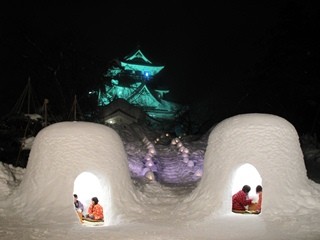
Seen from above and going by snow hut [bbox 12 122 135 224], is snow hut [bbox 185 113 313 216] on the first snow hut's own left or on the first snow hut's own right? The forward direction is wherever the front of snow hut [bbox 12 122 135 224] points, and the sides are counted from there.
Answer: on the first snow hut's own left

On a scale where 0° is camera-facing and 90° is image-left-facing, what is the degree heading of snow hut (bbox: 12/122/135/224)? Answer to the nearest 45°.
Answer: approximately 0°

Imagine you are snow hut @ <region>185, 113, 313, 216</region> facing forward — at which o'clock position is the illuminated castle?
The illuminated castle is roughly at 5 o'clock from the snow hut.

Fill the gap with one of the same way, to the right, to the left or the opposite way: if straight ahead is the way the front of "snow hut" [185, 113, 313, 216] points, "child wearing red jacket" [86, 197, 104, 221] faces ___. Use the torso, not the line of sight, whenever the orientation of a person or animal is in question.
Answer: to the right

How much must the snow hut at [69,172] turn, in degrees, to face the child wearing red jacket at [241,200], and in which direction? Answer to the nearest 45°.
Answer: approximately 90° to its left

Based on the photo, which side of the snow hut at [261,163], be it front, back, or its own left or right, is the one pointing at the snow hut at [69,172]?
right

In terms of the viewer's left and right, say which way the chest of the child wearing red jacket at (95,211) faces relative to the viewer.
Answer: facing to the left of the viewer

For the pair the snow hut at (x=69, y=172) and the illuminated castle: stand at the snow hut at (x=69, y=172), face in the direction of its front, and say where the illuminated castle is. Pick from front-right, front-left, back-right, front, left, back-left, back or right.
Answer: back
